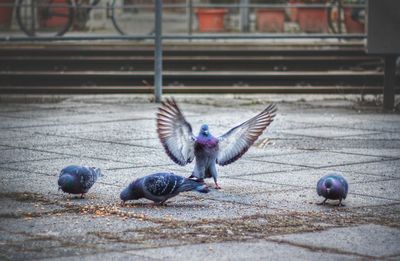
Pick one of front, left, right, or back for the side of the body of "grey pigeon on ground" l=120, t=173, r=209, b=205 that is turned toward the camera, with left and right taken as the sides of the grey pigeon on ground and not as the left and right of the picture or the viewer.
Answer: left

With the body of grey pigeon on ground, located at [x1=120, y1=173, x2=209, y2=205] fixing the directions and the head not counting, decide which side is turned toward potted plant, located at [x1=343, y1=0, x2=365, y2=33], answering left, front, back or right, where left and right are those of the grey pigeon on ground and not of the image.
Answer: right

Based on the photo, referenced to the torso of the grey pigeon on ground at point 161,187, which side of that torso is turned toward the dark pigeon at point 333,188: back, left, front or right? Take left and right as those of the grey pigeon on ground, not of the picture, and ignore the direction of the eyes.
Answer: back

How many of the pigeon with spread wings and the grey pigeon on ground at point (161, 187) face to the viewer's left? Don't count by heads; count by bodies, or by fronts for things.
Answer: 1

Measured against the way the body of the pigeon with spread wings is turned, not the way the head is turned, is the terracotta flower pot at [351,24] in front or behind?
behind

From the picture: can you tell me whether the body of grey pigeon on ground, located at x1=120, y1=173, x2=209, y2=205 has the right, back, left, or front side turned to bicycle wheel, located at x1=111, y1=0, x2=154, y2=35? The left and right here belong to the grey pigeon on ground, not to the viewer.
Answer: right

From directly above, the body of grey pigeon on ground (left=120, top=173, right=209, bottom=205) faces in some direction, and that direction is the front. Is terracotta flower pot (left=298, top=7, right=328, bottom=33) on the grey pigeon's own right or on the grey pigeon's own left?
on the grey pigeon's own right

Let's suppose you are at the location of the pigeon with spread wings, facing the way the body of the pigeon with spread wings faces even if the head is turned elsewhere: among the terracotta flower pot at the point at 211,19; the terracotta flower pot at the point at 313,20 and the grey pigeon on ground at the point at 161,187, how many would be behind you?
2

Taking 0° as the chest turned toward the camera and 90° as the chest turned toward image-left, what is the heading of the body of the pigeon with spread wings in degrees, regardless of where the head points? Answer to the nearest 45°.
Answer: approximately 0°

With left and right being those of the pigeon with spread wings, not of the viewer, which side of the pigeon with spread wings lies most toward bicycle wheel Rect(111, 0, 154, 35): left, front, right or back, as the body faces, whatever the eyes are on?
back

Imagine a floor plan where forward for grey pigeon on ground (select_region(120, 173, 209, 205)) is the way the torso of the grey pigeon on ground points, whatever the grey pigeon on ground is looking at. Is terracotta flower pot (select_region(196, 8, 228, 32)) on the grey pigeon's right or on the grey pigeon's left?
on the grey pigeon's right
